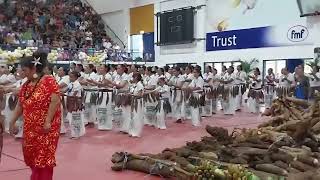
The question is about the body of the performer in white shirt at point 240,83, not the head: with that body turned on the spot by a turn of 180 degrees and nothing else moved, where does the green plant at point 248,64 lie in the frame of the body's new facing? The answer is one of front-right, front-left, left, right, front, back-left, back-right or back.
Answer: front-left

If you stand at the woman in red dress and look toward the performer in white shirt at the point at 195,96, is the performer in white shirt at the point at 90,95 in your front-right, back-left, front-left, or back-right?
front-left

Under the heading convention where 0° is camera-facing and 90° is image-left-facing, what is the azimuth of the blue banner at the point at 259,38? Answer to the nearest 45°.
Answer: approximately 0°

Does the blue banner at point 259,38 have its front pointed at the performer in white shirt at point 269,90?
yes

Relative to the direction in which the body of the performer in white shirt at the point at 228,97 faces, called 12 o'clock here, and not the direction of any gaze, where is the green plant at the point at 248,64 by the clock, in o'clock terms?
The green plant is roughly at 5 o'clock from the performer in white shirt.

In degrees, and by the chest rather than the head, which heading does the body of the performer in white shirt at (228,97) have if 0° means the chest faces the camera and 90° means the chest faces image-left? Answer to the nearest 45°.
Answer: approximately 45°

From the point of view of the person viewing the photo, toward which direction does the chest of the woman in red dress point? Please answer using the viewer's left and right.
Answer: facing the viewer and to the left of the viewer

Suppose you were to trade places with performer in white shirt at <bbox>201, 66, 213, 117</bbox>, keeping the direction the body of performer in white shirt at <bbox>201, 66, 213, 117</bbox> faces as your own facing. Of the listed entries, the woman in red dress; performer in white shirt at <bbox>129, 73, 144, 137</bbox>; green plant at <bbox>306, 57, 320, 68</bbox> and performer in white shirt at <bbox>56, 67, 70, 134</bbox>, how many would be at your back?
1
